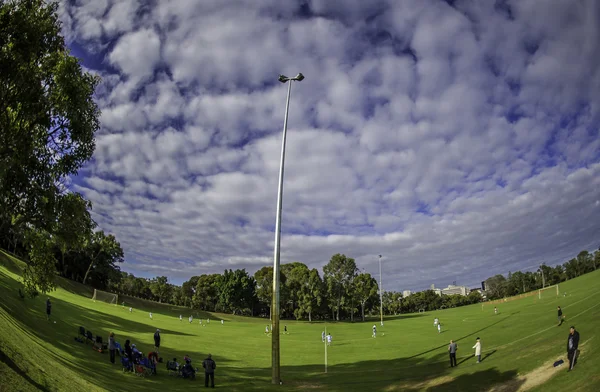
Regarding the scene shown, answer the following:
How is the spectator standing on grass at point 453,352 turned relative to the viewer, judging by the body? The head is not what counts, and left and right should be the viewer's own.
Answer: facing away from the viewer

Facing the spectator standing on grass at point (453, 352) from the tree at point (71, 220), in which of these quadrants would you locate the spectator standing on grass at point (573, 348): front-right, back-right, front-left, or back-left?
front-right

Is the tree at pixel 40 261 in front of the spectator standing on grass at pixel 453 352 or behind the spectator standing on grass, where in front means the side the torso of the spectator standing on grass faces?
behind

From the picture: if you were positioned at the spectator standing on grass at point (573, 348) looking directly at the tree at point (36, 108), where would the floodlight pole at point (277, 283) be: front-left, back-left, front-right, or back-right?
front-right

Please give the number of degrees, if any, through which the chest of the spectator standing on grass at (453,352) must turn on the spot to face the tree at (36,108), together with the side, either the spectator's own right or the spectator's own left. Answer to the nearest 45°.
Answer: approximately 135° to the spectator's own left

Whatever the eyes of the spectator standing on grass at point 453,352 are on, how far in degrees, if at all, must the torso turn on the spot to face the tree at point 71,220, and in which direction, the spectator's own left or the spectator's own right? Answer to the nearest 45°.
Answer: approximately 135° to the spectator's own left

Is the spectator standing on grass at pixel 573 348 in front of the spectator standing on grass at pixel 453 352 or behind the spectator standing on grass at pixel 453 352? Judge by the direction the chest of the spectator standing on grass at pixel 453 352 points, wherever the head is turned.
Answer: behind

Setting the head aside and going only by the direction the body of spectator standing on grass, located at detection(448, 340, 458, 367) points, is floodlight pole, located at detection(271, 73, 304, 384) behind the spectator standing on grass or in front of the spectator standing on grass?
behind
